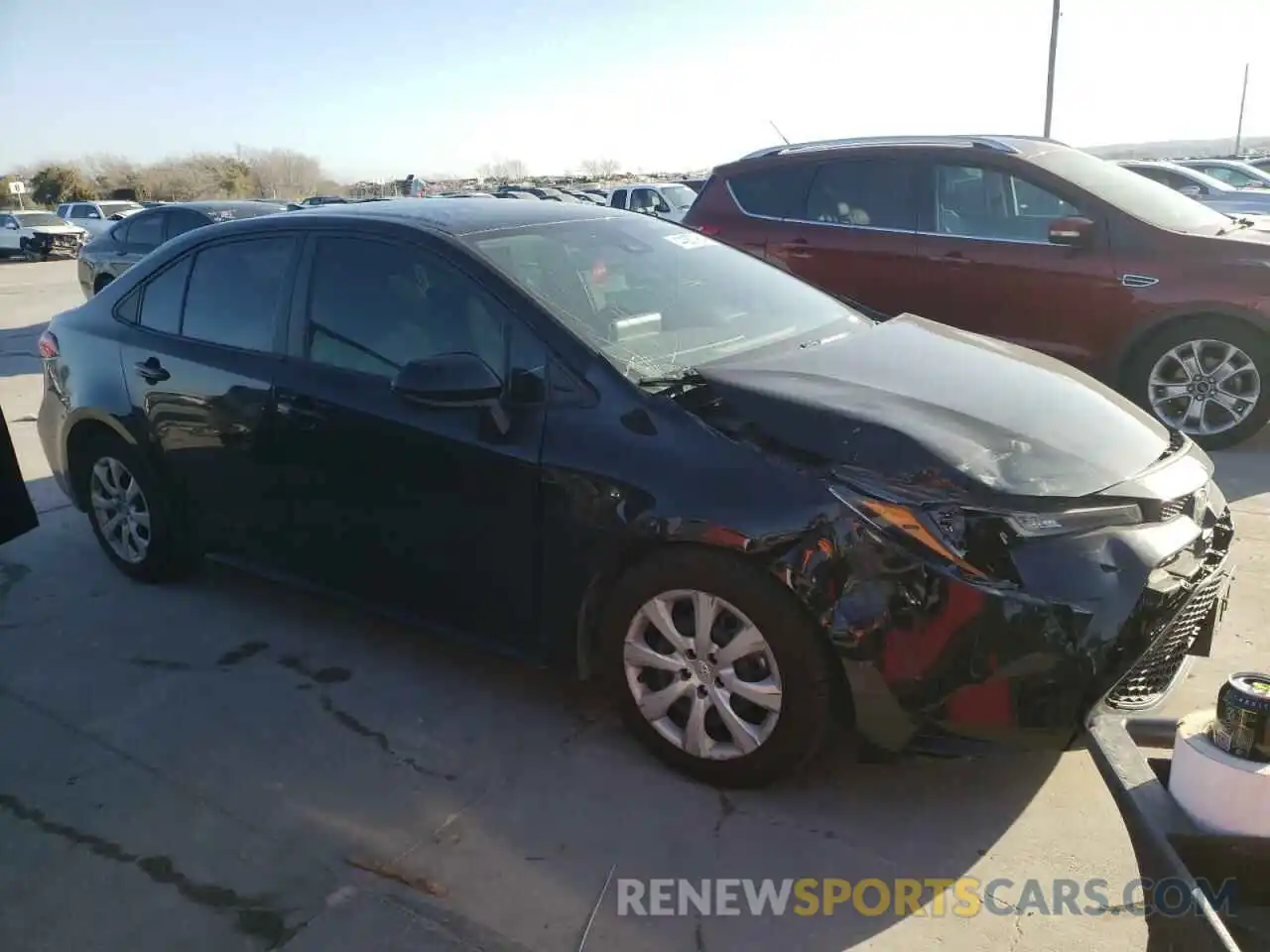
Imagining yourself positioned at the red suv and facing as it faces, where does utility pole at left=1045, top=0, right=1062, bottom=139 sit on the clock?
The utility pole is roughly at 9 o'clock from the red suv.

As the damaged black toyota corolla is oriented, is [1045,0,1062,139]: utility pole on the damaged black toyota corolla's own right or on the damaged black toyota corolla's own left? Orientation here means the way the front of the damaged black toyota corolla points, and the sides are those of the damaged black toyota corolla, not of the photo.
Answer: on the damaged black toyota corolla's own left

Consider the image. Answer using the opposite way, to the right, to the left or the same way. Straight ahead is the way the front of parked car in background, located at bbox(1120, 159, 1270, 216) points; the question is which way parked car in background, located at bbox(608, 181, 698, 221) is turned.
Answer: the same way

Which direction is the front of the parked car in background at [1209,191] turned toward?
to the viewer's right

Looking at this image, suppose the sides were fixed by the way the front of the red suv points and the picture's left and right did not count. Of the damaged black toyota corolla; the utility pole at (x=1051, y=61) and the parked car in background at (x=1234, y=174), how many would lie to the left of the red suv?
2

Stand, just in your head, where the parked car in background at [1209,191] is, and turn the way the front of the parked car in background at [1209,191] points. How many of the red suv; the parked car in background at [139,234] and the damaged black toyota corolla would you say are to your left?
0

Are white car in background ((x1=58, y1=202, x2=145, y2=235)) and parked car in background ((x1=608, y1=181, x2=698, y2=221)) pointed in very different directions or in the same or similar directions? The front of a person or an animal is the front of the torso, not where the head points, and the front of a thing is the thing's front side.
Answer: same or similar directions

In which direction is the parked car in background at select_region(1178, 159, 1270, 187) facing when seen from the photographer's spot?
facing to the right of the viewer

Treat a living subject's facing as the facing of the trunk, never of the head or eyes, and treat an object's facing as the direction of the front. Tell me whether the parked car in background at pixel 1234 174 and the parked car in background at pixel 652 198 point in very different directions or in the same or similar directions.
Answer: same or similar directions

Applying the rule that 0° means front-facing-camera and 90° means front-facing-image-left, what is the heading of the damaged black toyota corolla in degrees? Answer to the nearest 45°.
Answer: approximately 315°

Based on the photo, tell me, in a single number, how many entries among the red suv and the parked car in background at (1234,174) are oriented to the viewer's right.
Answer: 2

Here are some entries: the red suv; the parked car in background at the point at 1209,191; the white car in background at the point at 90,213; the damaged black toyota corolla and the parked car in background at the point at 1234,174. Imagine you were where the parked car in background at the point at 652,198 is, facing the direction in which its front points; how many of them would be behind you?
1

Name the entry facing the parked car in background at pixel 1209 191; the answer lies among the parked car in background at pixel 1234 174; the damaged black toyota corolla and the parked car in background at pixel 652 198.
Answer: the parked car in background at pixel 652 198

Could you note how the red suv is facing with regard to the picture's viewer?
facing to the right of the viewer
